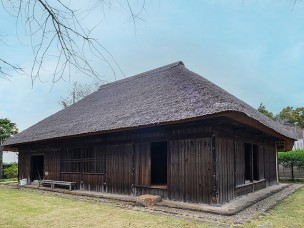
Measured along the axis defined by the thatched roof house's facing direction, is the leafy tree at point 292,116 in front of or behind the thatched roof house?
behind

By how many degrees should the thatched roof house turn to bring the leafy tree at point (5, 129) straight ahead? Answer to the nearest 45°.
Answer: approximately 90° to its right

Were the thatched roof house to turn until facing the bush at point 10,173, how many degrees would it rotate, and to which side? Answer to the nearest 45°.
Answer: approximately 90° to its right

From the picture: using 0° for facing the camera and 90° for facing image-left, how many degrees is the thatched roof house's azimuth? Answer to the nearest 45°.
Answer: approximately 45°

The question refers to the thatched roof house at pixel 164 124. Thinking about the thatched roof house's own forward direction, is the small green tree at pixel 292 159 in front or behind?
behind
